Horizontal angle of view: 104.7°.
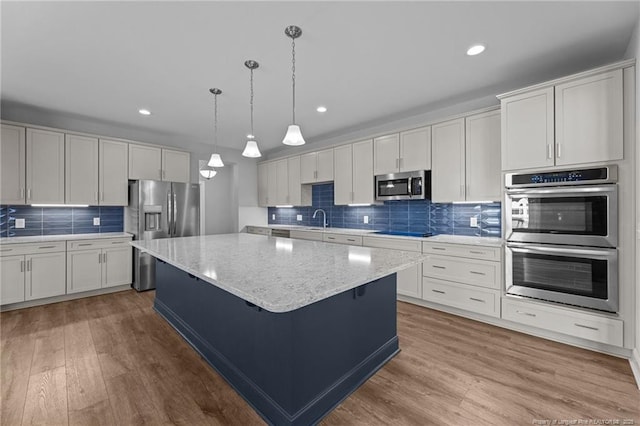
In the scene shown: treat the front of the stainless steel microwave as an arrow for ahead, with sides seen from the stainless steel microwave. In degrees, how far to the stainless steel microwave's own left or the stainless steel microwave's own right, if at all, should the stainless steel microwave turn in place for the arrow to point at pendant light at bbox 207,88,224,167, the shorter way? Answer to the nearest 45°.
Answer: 0° — it already faces it

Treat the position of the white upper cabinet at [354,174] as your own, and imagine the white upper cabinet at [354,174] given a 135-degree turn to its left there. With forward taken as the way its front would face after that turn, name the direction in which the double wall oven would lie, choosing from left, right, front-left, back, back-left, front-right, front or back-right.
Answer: front-right

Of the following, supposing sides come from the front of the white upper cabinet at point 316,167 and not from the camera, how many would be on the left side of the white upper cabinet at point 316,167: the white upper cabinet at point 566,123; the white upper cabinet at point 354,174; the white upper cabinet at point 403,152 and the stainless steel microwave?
4

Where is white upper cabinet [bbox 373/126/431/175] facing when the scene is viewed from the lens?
facing the viewer and to the left of the viewer

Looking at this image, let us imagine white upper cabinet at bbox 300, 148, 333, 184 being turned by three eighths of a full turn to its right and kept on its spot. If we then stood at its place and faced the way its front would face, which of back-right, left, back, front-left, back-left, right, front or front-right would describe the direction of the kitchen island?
back

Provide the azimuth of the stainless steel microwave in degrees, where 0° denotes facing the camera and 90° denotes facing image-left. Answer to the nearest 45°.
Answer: approximately 45°

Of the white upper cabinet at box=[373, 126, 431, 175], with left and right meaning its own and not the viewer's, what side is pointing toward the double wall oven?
left

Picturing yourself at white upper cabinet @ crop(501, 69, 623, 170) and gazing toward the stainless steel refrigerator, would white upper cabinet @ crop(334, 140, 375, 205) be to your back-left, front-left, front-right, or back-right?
front-right

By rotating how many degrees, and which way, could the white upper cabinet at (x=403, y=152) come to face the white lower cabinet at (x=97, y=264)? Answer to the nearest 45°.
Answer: approximately 45° to its right

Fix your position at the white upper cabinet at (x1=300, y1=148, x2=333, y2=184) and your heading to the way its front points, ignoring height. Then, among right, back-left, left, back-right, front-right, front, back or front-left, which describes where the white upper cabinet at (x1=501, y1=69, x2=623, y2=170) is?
left

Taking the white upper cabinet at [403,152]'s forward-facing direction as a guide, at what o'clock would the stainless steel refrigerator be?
The stainless steel refrigerator is roughly at 1 o'clock from the white upper cabinet.

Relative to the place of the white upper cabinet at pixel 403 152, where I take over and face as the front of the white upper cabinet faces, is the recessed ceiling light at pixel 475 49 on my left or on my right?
on my left

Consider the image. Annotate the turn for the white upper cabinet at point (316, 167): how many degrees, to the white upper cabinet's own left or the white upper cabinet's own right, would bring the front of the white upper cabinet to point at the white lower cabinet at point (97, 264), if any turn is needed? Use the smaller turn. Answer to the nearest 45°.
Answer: approximately 45° to the white upper cabinet's own right

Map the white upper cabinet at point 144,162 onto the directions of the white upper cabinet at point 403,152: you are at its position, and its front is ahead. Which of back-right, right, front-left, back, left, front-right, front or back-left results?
front-right
